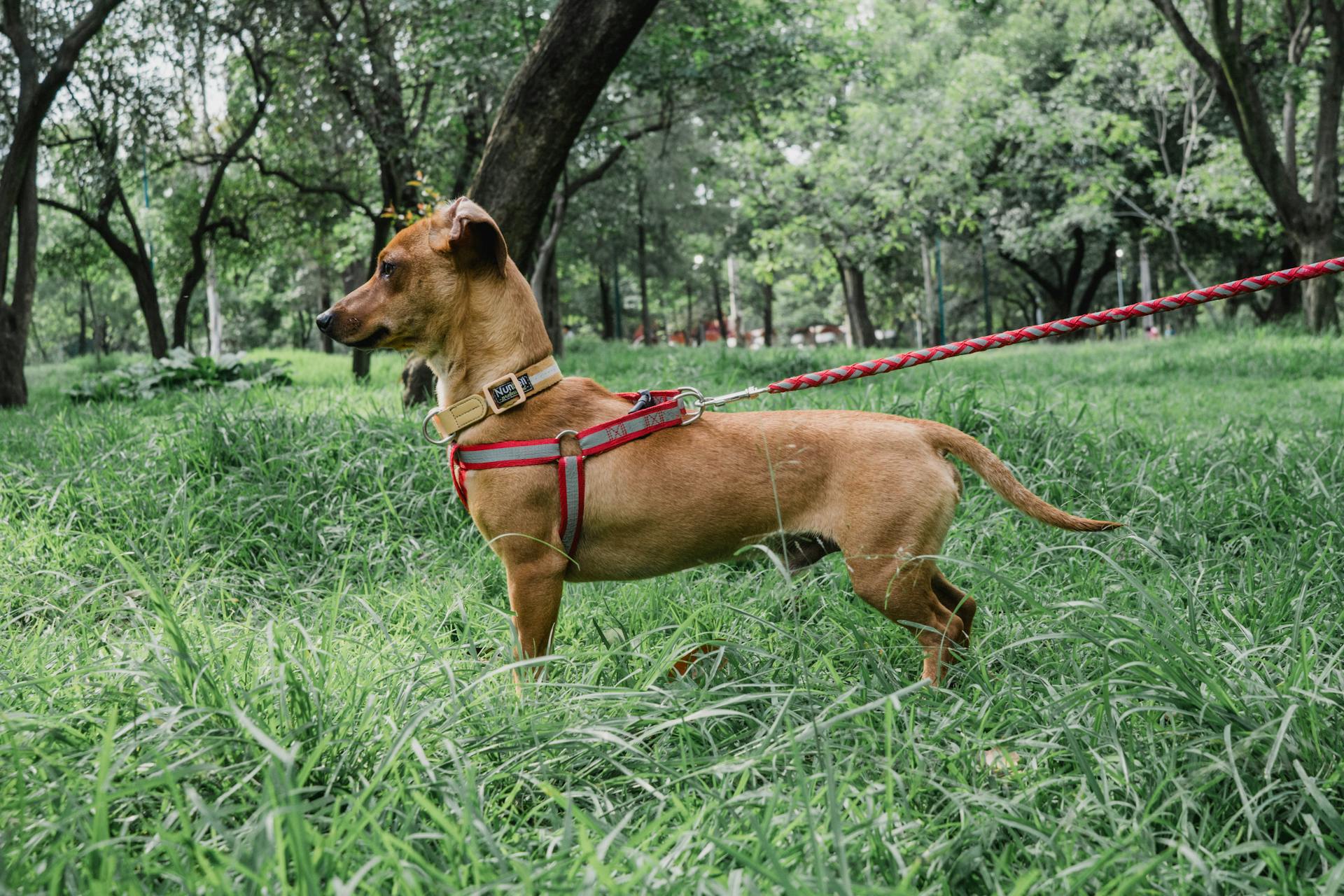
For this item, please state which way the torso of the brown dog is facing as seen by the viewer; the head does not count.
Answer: to the viewer's left

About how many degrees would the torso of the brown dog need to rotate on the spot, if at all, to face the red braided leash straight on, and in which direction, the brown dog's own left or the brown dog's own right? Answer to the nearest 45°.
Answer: approximately 180°

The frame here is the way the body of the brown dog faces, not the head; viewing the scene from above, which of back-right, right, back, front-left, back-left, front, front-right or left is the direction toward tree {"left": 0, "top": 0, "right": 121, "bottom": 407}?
front-right

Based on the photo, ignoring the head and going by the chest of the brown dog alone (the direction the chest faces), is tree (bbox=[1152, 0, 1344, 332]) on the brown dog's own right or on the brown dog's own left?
on the brown dog's own right

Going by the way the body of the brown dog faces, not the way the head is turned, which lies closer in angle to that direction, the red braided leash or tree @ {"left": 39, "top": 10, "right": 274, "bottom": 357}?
the tree

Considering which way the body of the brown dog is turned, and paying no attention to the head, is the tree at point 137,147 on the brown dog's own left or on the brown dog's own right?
on the brown dog's own right

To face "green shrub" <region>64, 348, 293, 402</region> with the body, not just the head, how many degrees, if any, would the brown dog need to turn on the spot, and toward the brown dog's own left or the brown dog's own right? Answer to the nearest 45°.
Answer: approximately 45° to the brown dog's own right

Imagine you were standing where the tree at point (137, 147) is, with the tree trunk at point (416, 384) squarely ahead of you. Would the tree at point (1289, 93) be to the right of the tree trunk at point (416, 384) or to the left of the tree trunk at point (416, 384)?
left
